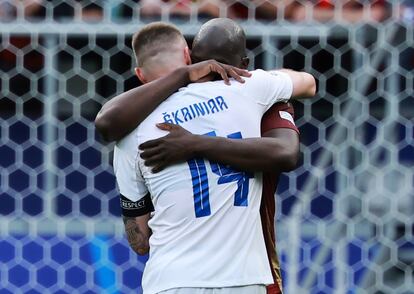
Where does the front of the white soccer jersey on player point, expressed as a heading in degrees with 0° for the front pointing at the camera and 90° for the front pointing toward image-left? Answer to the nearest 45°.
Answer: approximately 180°
